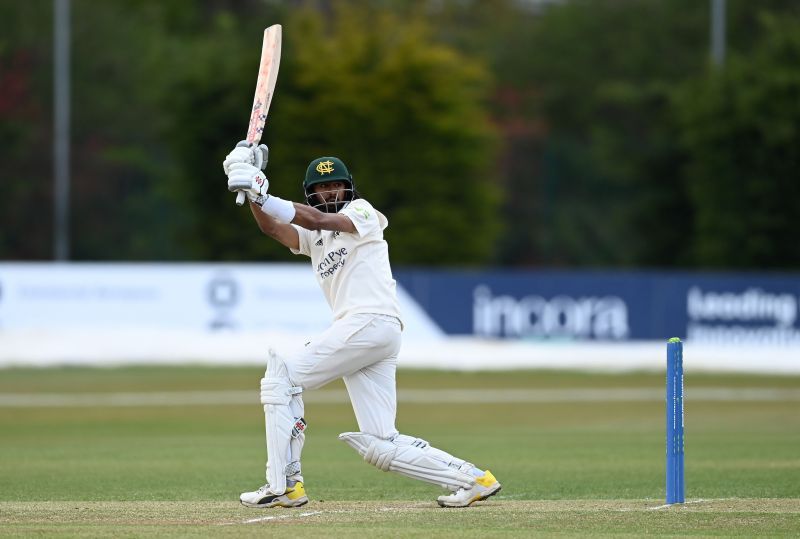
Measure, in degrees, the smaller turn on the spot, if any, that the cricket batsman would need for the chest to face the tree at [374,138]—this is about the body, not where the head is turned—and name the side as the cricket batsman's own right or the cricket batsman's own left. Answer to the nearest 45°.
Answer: approximately 135° to the cricket batsman's own right

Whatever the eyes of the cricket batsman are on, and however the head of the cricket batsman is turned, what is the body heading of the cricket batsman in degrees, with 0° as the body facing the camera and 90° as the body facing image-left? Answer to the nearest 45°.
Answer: approximately 45°

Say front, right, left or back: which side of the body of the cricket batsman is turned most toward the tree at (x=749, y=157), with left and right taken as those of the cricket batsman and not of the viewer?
back
